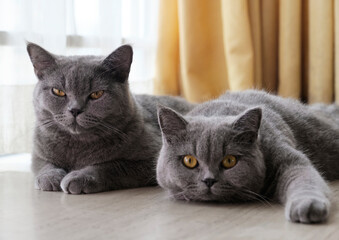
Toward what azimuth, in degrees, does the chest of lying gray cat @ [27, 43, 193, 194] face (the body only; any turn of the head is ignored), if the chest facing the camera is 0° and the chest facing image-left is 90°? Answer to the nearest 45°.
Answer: approximately 45°

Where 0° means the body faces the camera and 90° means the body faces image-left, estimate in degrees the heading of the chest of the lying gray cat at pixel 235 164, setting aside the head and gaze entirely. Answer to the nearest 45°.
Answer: approximately 45°
